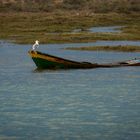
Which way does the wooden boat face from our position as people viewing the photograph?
facing to the left of the viewer
